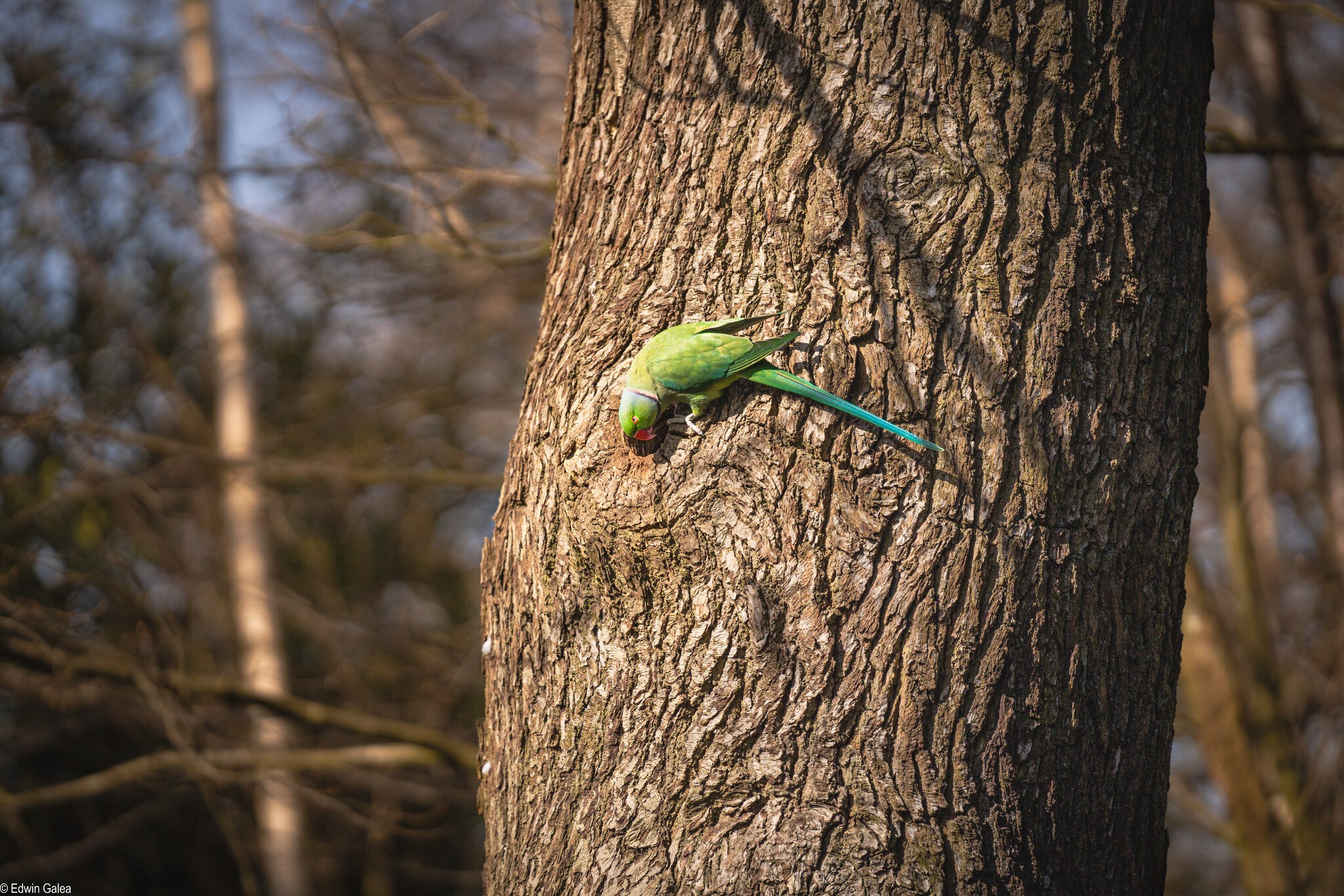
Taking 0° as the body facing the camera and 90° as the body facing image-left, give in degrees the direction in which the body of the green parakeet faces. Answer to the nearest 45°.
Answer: approximately 90°

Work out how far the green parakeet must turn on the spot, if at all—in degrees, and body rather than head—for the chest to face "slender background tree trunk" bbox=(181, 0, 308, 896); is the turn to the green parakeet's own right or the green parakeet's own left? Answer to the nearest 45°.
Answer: approximately 45° to the green parakeet's own right
